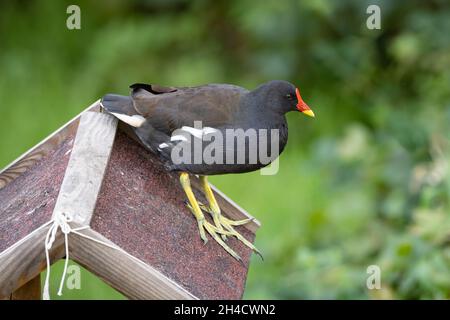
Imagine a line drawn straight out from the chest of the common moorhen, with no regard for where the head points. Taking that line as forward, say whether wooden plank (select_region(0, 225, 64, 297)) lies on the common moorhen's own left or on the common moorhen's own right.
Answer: on the common moorhen's own right

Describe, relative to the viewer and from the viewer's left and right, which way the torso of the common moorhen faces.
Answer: facing to the right of the viewer

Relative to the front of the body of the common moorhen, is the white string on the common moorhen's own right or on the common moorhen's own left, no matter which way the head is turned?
on the common moorhen's own right
